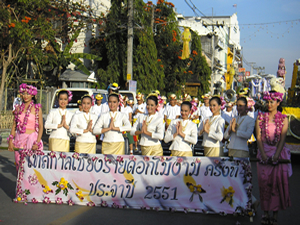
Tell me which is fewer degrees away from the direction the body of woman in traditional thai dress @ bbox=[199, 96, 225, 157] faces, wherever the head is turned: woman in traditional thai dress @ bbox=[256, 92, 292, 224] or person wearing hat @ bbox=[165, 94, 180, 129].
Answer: the woman in traditional thai dress

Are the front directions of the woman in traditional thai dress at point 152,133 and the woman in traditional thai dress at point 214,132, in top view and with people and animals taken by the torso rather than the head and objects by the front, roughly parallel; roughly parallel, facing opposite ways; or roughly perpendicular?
roughly parallel

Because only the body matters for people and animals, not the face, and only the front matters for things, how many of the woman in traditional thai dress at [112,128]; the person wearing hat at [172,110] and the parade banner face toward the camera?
3

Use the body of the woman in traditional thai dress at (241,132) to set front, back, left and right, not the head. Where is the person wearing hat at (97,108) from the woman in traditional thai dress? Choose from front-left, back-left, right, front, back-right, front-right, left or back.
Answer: right

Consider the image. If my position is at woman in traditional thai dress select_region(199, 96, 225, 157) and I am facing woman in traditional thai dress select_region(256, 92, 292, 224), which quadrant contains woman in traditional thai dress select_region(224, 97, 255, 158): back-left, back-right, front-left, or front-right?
front-left

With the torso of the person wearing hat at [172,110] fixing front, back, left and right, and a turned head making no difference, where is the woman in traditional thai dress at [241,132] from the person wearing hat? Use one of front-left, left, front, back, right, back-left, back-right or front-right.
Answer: front

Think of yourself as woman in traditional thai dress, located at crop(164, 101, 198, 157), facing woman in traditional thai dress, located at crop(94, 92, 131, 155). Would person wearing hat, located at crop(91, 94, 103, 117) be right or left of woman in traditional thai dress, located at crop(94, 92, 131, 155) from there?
right

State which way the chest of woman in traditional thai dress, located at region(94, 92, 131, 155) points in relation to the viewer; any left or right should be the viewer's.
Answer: facing the viewer

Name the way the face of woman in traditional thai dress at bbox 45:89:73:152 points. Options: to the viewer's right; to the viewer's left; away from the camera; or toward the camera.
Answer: toward the camera

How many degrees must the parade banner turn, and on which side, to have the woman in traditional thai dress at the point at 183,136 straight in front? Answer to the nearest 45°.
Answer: approximately 135° to its left

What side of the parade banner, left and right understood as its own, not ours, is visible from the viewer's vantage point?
front

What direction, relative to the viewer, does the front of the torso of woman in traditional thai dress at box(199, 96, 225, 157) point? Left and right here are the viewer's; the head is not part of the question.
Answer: facing the viewer and to the left of the viewer

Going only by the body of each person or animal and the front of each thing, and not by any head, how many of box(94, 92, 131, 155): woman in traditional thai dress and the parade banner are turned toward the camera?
2

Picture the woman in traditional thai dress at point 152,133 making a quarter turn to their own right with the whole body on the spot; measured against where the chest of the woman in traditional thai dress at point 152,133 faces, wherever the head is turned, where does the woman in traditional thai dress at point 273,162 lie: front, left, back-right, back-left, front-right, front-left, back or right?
back
